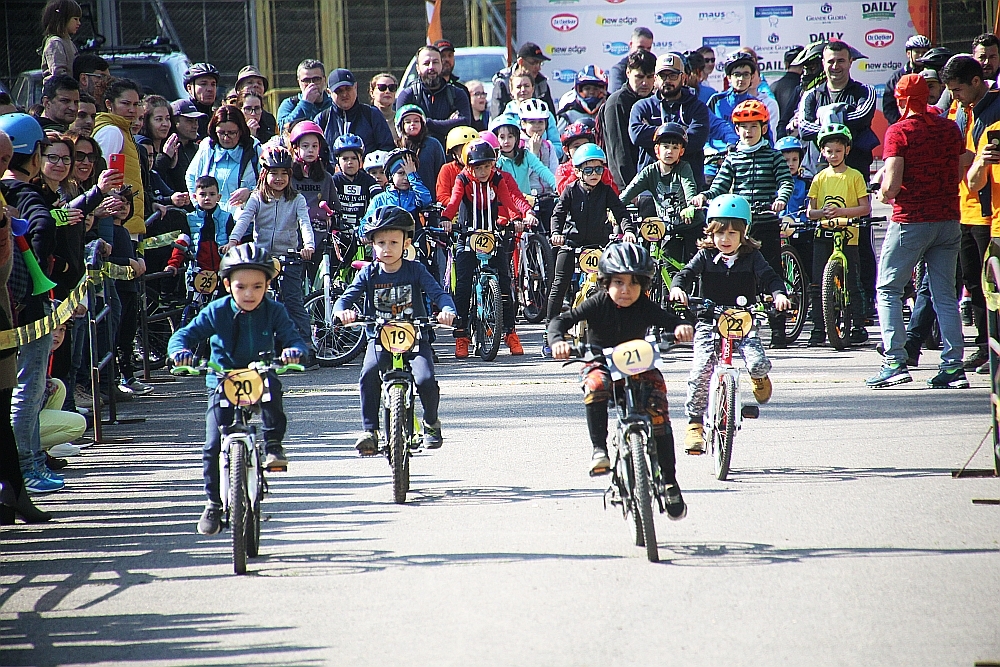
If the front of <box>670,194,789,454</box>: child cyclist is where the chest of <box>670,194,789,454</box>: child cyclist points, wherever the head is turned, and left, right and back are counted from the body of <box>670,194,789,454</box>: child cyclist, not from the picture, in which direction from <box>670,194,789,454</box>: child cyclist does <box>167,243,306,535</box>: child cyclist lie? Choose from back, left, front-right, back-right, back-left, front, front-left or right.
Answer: front-right

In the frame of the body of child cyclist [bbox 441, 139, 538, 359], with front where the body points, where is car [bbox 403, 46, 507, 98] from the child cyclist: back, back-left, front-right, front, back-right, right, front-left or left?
back

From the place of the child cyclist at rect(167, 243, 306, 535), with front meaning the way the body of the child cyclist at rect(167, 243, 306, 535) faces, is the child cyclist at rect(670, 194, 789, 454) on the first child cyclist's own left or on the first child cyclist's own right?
on the first child cyclist's own left

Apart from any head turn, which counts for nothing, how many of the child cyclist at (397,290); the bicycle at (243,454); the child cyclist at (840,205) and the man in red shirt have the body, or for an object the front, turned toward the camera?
3

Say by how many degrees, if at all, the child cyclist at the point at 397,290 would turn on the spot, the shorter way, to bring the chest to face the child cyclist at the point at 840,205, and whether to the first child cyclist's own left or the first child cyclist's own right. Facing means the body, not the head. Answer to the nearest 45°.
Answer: approximately 135° to the first child cyclist's own left

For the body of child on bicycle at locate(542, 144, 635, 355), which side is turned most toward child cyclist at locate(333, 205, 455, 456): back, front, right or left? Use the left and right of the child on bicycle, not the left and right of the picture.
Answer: front

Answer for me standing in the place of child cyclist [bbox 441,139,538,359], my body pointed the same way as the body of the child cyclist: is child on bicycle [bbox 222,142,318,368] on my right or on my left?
on my right

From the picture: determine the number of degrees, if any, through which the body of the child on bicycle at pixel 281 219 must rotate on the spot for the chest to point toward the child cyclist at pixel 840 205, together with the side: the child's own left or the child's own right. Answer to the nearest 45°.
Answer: approximately 90° to the child's own left

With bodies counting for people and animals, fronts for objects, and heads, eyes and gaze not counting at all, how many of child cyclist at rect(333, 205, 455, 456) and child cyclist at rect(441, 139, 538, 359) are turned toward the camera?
2

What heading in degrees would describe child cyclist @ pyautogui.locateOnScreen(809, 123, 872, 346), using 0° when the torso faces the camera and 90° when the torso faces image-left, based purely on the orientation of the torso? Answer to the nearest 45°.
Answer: approximately 0°

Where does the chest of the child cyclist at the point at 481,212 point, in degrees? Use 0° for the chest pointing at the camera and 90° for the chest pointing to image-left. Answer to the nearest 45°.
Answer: approximately 0°
